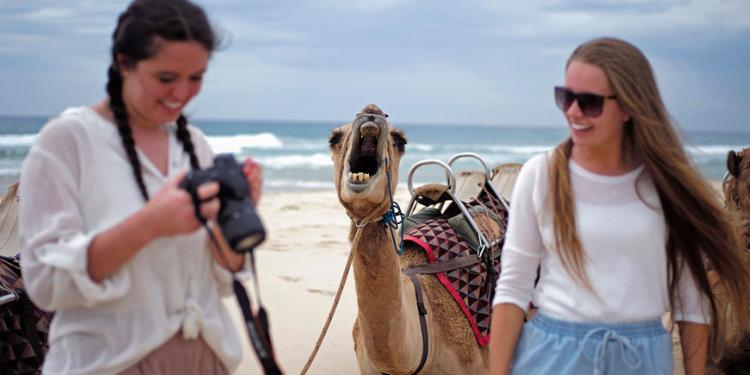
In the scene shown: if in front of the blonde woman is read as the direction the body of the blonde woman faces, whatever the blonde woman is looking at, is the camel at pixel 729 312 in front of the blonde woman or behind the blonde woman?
behind

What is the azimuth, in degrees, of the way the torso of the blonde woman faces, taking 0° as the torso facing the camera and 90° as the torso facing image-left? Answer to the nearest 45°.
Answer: approximately 0°

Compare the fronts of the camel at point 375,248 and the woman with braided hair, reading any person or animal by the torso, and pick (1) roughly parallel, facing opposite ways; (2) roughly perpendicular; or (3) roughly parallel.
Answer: roughly perpendicular

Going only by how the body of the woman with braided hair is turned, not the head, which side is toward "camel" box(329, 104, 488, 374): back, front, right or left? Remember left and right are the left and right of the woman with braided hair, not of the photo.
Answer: left

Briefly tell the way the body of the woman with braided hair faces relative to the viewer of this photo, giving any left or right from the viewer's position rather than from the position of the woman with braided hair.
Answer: facing the viewer and to the right of the viewer

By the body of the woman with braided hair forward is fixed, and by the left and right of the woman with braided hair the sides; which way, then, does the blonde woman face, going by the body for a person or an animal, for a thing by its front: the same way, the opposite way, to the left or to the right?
to the right

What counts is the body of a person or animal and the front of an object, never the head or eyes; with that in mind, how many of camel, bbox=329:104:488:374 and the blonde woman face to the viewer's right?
0

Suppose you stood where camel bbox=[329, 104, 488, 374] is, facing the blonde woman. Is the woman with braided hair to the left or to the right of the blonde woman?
right

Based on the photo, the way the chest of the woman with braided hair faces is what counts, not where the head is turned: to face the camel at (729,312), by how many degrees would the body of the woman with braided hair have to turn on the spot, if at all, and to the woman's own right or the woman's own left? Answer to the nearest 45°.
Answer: approximately 45° to the woman's own left

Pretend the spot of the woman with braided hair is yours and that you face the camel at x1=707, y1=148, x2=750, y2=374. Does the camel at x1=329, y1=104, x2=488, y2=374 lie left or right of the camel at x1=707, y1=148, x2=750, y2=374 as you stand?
left

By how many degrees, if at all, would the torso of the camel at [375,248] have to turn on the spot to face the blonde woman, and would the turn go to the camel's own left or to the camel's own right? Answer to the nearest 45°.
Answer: approximately 90° to the camel's own left

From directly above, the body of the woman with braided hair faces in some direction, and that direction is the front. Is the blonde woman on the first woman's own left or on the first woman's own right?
on the first woman's own left

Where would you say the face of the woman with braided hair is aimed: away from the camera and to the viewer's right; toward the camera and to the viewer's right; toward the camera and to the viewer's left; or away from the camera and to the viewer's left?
toward the camera and to the viewer's right

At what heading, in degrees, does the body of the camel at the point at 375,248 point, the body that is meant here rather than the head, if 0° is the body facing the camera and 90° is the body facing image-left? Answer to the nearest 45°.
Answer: approximately 45°

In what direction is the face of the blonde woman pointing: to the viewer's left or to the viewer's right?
to the viewer's left
